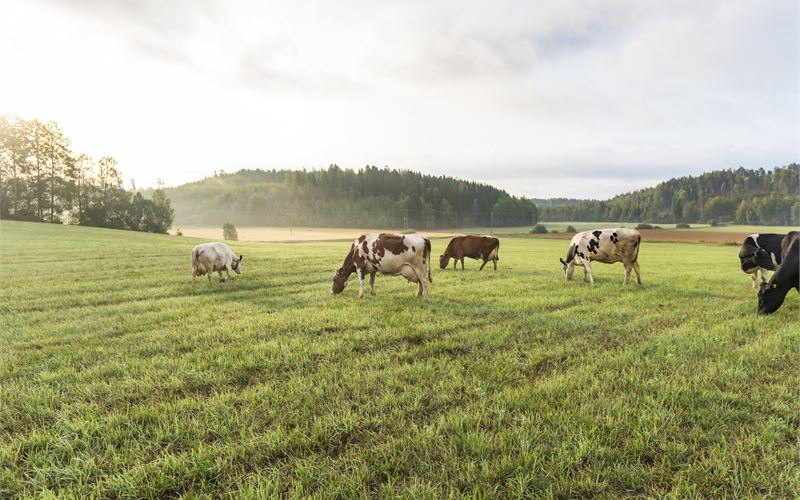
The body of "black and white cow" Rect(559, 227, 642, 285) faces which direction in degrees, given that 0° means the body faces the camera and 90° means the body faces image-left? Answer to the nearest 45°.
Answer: approximately 90°

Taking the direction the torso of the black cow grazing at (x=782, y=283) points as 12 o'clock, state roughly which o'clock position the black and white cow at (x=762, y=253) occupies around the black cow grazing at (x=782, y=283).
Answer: the black and white cow at (x=762, y=253) is roughly at 3 o'clock from the black cow grazing at (x=782, y=283).

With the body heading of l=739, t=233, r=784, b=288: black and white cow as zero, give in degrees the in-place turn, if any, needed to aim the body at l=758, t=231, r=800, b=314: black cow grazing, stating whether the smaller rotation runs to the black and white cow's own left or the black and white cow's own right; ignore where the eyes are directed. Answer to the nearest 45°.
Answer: approximately 45° to the black and white cow's own left

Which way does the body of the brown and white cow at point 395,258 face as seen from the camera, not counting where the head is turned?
to the viewer's left

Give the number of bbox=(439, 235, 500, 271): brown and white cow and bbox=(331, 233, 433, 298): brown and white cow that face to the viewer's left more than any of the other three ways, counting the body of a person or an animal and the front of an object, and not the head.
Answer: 2

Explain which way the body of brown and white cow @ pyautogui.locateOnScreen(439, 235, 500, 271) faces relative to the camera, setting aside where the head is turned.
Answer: to the viewer's left

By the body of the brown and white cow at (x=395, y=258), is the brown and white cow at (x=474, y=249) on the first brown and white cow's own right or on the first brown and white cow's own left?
on the first brown and white cow's own right
